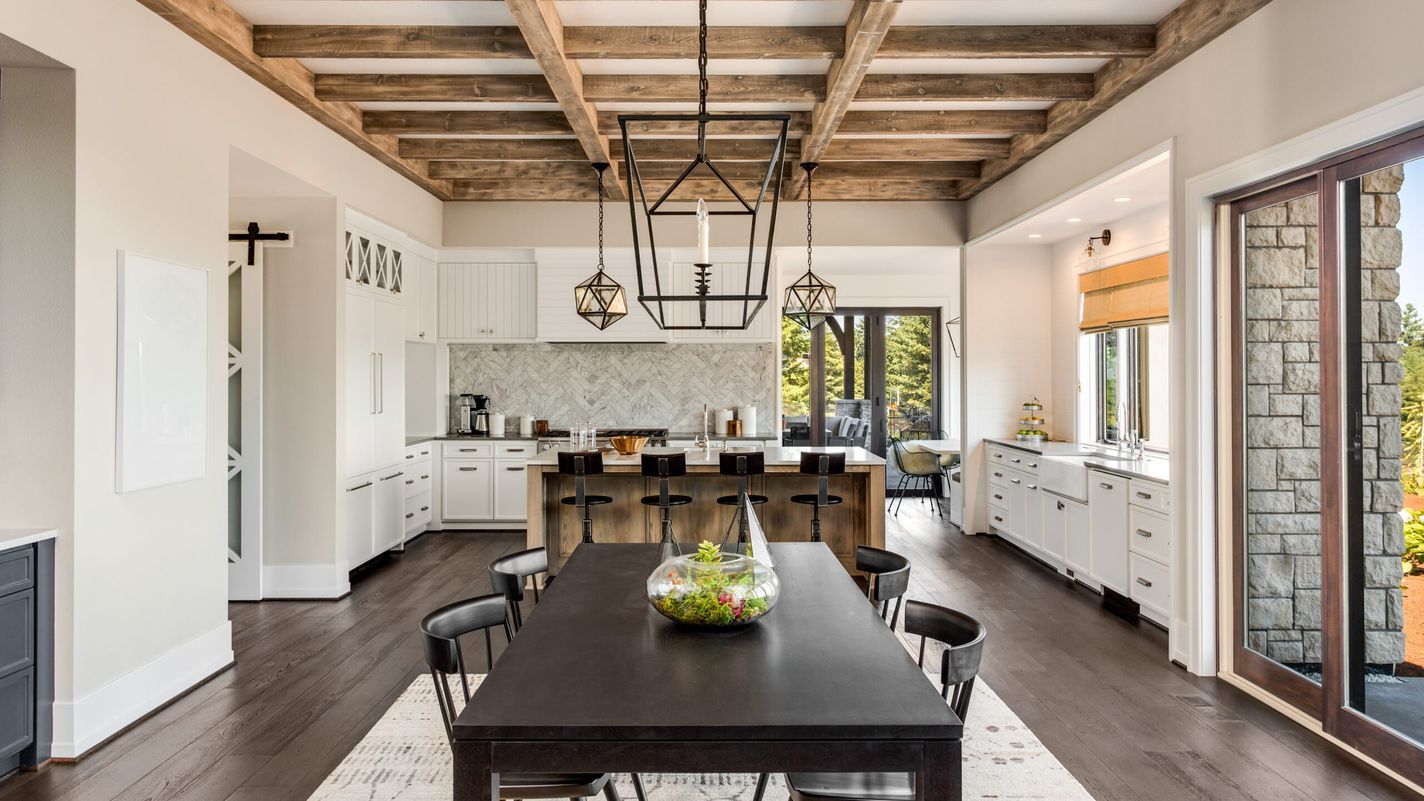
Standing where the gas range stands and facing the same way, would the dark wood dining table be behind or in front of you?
in front

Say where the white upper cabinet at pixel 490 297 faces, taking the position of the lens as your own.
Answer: facing the viewer

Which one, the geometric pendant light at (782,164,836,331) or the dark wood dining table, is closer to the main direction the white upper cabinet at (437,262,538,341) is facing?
the dark wood dining table

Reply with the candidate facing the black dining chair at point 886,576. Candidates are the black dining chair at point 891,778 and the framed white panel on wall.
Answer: the framed white panel on wall

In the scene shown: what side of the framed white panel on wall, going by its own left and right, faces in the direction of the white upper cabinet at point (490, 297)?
left

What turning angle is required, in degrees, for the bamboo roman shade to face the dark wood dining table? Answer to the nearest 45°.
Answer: approximately 45° to its left

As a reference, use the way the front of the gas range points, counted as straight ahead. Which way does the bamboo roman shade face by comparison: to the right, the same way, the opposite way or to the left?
to the right

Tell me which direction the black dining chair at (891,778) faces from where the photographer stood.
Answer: facing to the left of the viewer

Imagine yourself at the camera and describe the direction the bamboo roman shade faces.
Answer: facing the viewer and to the left of the viewer

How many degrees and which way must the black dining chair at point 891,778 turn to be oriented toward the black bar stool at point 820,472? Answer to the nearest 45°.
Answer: approximately 90° to its right

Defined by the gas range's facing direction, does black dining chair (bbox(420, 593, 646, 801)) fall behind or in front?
in front

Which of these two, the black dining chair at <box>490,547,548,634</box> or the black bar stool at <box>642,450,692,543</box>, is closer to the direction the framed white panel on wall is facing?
the black dining chair

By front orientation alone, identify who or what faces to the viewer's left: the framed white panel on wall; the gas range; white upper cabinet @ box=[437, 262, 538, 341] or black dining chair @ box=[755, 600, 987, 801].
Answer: the black dining chair

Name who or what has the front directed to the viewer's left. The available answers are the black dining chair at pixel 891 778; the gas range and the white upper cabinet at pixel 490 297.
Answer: the black dining chair

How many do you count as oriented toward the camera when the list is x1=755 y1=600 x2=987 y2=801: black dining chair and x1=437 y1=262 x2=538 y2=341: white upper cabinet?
1

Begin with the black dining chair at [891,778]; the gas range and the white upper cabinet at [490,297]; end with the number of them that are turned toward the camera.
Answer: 2
